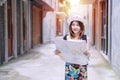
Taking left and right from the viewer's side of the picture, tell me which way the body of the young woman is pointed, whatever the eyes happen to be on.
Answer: facing the viewer

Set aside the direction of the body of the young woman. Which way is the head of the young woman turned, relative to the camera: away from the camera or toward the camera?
toward the camera

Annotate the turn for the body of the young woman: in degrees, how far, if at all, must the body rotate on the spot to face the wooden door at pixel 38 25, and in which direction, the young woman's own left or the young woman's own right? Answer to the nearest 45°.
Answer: approximately 180°
